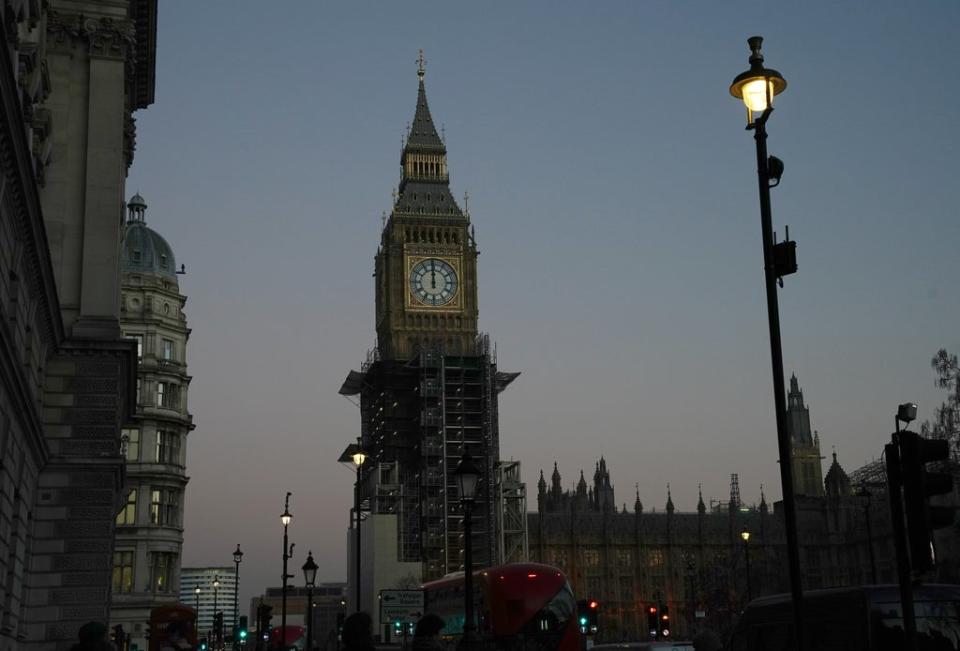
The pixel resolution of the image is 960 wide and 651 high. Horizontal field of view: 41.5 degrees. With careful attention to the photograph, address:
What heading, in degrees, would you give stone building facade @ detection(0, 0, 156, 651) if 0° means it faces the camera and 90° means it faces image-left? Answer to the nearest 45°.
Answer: approximately 270°

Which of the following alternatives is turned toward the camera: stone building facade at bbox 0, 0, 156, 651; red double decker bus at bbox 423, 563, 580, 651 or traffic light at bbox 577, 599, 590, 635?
the traffic light

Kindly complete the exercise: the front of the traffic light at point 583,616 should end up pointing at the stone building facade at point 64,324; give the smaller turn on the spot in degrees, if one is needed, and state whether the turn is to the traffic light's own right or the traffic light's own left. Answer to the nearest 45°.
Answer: approximately 45° to the traffic light's own right

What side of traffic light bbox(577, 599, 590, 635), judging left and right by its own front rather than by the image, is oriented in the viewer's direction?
front

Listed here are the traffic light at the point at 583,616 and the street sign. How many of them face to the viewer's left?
0

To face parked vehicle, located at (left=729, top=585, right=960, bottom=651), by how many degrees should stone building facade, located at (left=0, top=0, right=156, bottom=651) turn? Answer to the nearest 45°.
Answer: approximately 45° to its right

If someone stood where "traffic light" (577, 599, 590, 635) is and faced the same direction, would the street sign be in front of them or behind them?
in front

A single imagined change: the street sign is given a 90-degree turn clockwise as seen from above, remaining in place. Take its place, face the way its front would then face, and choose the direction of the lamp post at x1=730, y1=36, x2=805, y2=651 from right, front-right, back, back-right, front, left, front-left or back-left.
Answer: left

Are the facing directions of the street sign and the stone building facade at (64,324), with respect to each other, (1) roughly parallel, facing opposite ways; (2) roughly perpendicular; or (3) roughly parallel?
roughly perpendicular

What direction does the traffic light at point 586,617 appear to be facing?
toward the camera
